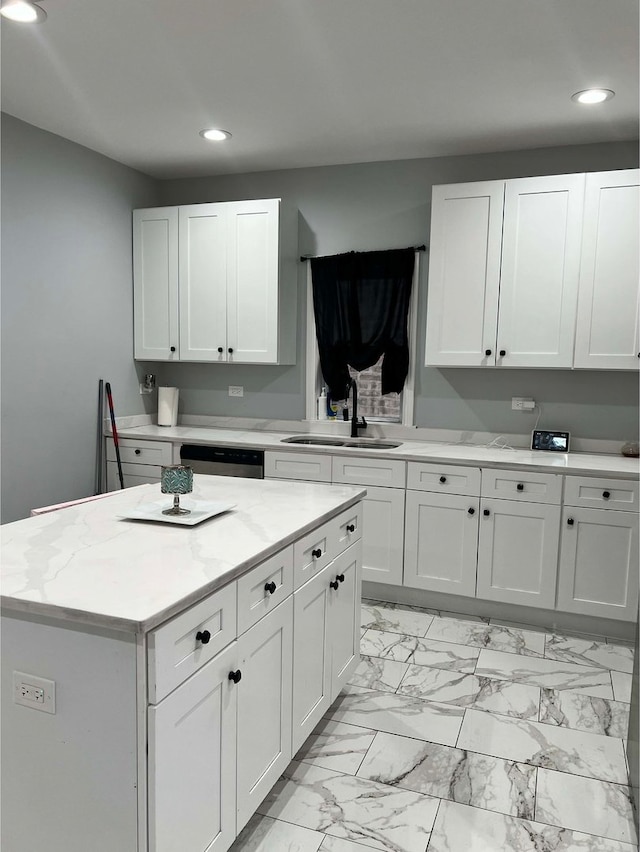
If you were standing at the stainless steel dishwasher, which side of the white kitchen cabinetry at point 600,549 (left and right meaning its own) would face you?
right

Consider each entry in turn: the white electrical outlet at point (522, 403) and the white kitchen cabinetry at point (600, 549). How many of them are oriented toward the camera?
2

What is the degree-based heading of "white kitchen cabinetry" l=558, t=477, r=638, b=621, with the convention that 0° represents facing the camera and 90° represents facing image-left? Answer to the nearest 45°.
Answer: approximately 0°

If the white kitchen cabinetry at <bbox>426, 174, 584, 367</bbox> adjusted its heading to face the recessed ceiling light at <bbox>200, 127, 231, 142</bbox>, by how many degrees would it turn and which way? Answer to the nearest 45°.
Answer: approximately 90° to its right

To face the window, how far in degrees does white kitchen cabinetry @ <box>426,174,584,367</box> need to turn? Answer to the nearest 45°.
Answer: approximately 135° to its right
